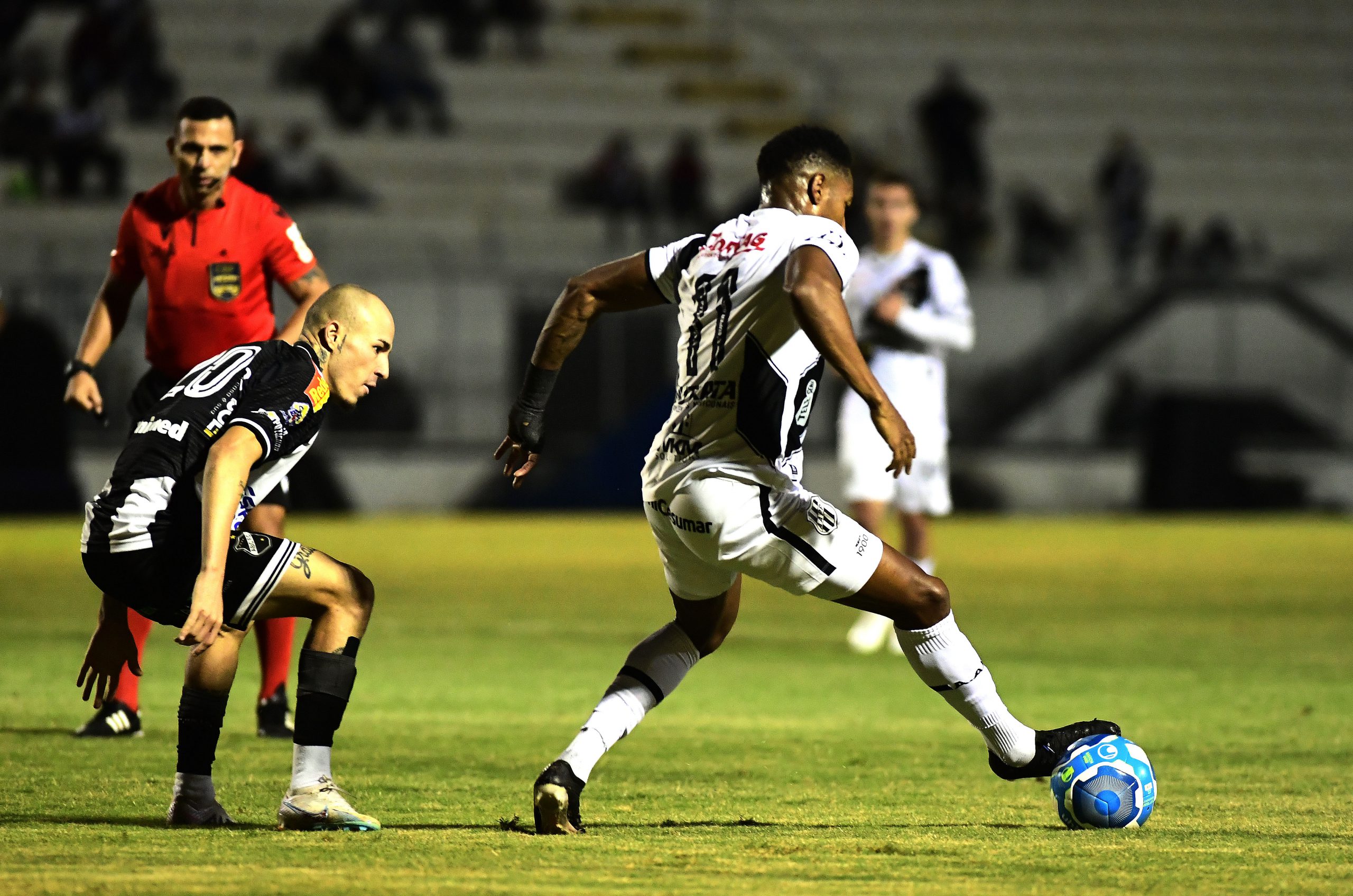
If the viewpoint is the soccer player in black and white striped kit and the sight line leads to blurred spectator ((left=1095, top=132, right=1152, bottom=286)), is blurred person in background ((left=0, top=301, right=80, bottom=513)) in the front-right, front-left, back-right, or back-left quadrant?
front-left

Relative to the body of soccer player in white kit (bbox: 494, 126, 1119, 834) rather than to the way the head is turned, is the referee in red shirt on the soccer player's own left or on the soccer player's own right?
on the soccer player's own left

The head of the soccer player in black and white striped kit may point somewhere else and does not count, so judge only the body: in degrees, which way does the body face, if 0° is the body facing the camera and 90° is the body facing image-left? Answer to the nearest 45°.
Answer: approximately 270°

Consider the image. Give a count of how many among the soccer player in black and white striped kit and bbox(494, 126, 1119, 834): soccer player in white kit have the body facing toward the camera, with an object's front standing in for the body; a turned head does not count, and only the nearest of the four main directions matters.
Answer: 0

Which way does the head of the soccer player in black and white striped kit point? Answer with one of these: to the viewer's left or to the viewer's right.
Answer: to the viewer's right

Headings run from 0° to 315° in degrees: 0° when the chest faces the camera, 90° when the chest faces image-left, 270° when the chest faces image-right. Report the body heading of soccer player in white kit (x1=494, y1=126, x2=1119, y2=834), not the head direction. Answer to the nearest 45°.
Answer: approximately 225°

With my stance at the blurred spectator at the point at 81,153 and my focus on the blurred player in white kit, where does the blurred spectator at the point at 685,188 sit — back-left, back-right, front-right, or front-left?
front-left

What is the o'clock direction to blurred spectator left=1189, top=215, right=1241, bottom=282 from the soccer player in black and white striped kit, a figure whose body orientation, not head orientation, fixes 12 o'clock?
The blurred spectator is roughly at 10 o'clock from the soccer player in black and white striped kit.

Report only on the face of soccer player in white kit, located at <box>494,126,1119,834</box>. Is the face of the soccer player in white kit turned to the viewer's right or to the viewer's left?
to the viewer's right

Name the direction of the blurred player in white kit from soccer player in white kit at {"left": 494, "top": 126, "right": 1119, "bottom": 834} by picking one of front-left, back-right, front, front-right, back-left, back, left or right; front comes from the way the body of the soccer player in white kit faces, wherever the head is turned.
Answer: front-left

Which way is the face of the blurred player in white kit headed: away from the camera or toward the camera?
toward the camera

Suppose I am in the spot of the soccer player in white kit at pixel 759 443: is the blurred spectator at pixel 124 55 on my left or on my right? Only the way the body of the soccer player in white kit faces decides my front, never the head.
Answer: on my left

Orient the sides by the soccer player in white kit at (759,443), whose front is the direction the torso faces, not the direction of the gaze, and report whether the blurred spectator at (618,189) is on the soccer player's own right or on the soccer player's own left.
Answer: on the soccer player's own left
